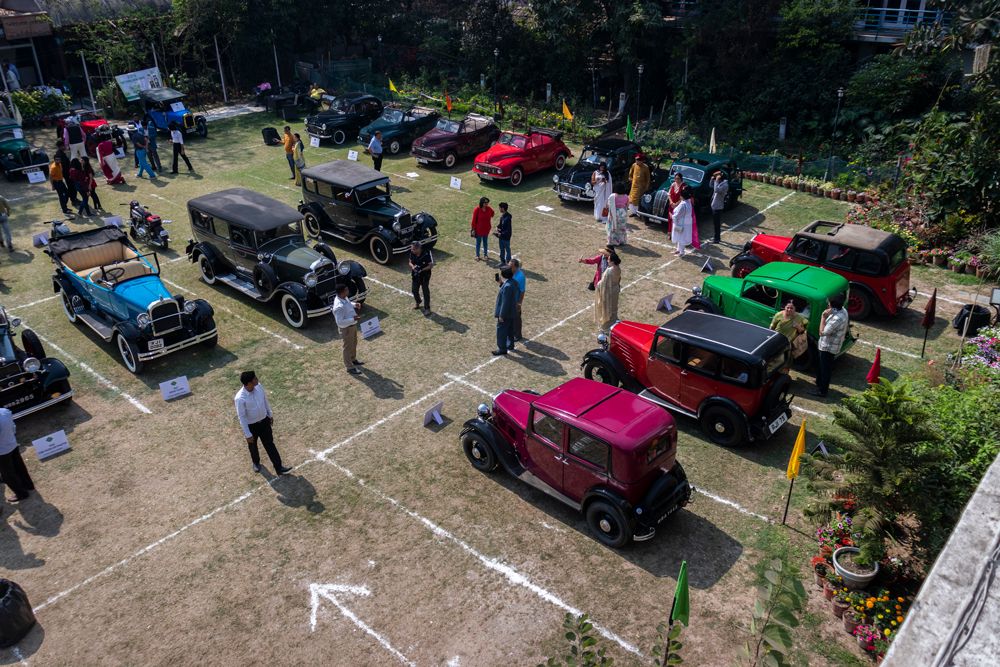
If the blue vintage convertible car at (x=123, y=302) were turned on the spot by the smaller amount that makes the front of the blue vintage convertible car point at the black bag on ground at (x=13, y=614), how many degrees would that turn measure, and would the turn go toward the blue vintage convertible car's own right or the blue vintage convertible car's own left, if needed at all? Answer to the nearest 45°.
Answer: approximately 45° to the blue vintage convertible car's own right

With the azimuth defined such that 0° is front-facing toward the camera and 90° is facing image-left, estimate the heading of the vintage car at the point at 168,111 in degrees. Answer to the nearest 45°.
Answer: approximately 315°

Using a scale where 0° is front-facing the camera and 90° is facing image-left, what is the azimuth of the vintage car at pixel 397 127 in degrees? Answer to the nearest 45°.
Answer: approximately 45°

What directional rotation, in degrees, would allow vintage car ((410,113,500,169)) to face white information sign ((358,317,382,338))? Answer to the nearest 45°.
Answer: approximately 45° to its left

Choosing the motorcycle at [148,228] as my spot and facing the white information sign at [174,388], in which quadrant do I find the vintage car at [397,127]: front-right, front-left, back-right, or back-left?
back-left

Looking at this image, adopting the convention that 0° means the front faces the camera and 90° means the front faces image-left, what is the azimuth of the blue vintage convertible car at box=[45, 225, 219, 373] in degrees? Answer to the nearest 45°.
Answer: approximately 315°

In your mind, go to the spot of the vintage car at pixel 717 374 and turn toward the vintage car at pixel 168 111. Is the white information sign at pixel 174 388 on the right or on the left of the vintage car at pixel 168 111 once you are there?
left

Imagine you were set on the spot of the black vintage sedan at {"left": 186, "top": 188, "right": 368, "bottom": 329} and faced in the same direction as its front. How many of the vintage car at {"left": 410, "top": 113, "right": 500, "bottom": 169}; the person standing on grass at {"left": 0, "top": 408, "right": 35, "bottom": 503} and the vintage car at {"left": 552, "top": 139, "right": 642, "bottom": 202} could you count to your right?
1

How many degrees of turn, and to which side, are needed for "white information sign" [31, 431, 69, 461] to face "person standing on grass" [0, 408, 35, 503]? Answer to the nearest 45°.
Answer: approximately 90° to its right

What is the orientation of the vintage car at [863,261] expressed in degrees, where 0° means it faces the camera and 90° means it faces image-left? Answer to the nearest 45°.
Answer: approximately 135°

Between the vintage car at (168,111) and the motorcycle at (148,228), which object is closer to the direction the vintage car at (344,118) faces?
the motorcycle

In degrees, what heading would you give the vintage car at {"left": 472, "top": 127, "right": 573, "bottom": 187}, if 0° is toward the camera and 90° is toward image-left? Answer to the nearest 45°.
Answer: approximately 45°

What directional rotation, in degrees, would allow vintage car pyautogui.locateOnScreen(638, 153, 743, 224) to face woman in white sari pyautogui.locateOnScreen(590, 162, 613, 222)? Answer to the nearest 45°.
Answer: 0° — it already faces them

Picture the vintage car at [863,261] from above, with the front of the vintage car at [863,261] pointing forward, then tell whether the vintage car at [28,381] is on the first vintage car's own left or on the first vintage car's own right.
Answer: on the first vintage car's own left

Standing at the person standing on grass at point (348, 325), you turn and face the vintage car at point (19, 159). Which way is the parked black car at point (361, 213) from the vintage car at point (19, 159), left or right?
right
